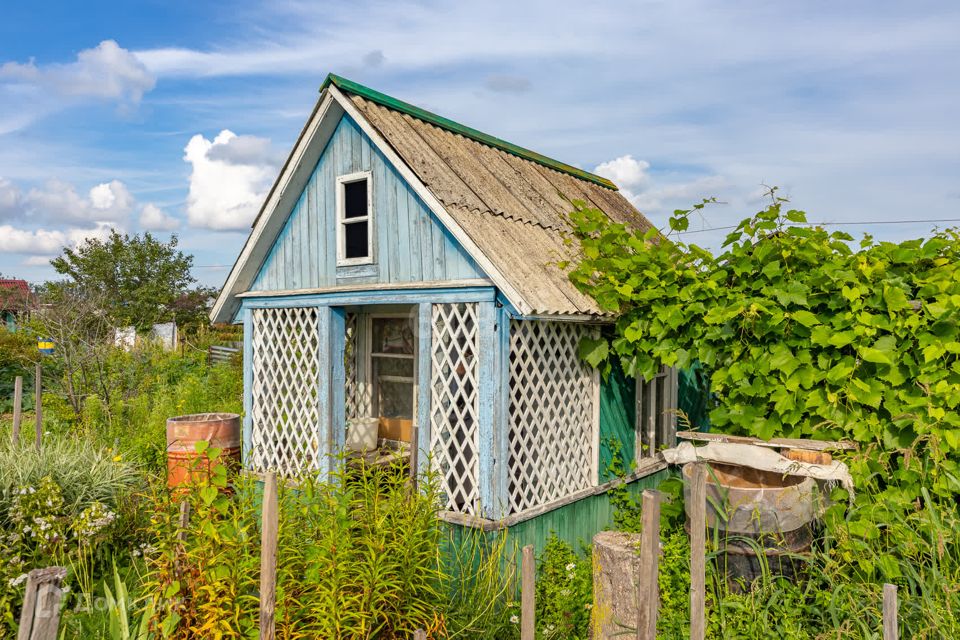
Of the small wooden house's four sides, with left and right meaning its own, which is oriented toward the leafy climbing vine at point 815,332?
left

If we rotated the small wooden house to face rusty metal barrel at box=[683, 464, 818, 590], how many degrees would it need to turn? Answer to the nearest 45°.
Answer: approximately 90° to its left

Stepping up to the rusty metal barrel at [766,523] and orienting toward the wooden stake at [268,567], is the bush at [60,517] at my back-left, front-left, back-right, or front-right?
front-right

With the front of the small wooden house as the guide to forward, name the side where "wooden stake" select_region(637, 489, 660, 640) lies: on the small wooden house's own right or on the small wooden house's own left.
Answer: on the small wooden house's own left

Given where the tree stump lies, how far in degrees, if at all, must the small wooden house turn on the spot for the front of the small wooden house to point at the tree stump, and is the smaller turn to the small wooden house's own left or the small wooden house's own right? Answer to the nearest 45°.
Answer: approximately 90° to the small wooden house's own left

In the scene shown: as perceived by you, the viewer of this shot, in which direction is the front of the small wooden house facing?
facing the viewer and to the left of the viewer

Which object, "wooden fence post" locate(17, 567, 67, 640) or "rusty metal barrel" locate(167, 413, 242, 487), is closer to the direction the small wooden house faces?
the wooden fence post

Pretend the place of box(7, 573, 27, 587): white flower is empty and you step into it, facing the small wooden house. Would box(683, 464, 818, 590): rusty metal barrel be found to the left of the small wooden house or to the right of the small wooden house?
right

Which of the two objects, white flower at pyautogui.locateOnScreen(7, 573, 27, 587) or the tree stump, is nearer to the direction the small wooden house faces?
the white flower

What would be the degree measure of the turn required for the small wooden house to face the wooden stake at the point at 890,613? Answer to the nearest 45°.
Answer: approximately 90° to its left

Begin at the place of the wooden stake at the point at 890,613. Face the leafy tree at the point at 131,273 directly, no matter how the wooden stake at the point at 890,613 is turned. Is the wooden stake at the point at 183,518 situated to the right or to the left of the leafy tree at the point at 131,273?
left

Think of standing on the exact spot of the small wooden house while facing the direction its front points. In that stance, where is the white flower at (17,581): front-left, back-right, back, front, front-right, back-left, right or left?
front

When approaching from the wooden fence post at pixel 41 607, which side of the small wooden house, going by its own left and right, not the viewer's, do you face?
front

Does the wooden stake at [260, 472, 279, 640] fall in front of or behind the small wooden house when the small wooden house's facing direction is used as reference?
in front
